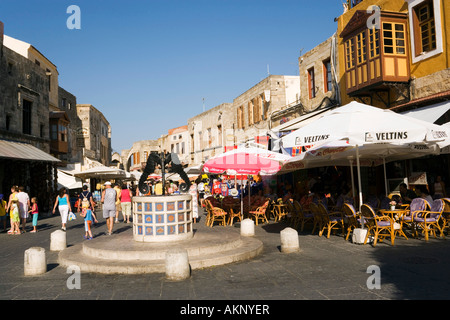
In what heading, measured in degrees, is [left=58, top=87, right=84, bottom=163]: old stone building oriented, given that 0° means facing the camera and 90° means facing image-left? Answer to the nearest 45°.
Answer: approximately 315°

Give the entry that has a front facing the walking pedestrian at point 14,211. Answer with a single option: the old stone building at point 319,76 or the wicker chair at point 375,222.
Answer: the old stone building

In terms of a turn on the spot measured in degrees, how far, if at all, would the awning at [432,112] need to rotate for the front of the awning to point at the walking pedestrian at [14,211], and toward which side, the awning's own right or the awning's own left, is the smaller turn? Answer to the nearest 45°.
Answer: approximately 45° to the awning's own right

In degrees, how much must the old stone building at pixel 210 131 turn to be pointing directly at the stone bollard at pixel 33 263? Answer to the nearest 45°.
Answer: approximately 45° to its left

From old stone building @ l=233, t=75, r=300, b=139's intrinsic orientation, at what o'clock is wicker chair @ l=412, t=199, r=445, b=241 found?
The wicker chair is roughly at 10 o'clock from the old stone building.

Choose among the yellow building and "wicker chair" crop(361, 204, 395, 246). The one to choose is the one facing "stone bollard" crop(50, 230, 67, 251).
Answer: the yellow building

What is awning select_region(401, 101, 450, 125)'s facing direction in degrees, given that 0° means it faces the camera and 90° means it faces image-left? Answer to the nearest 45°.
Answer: approximately 45°

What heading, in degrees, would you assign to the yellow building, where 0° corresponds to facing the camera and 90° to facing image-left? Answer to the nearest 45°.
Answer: approximately 45°

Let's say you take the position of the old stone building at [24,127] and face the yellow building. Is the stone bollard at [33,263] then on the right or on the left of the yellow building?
right
